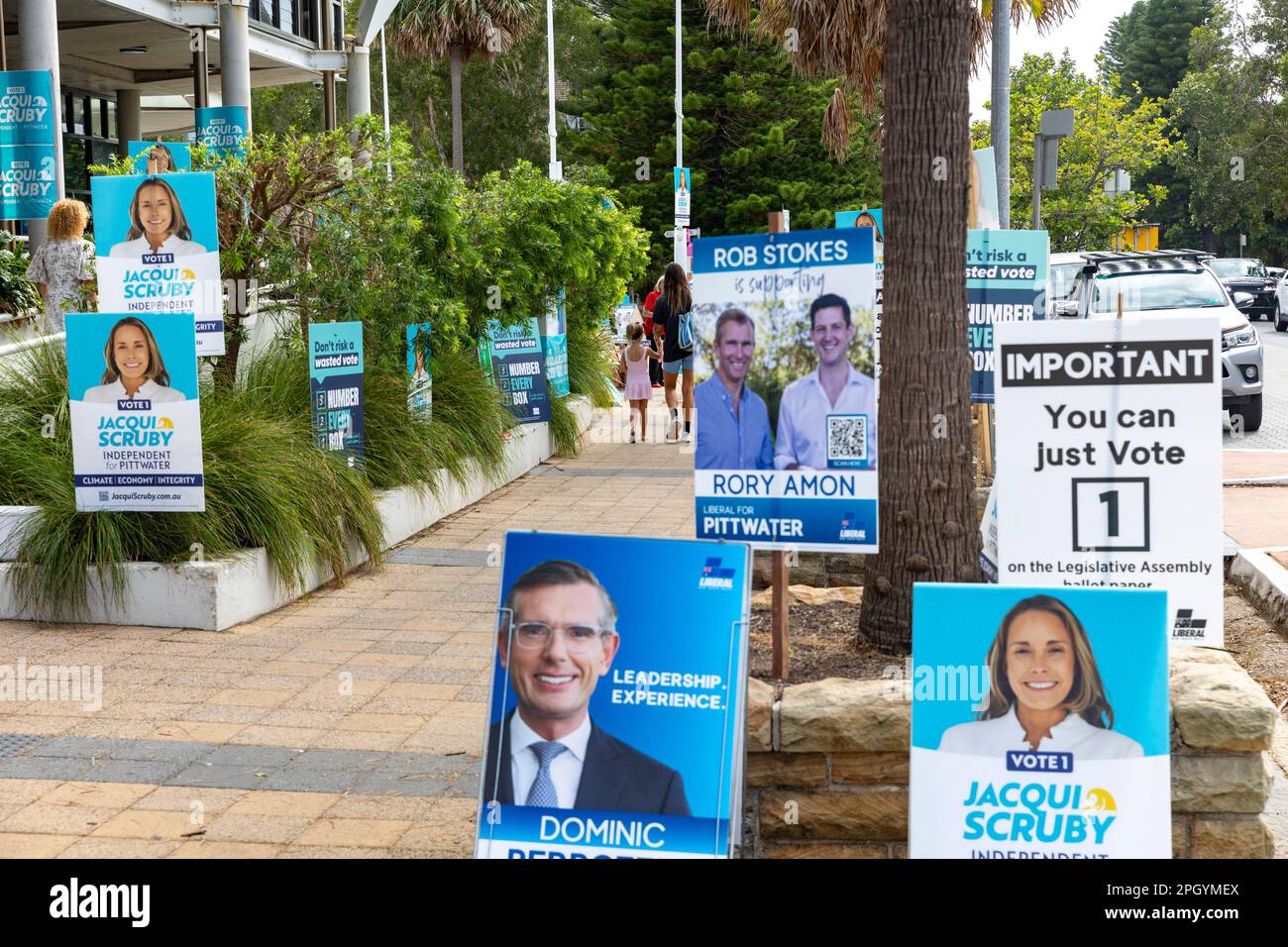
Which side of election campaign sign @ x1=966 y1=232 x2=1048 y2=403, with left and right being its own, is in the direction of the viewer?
front

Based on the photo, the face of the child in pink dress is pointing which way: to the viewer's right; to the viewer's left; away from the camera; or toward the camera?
away from the camera

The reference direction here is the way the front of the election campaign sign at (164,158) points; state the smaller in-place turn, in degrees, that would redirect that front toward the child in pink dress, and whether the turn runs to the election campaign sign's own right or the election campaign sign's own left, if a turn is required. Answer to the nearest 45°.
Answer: approximately 135° to the election campaign sign's own left

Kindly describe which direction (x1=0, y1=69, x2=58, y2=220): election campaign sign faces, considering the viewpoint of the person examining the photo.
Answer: facing the viewer

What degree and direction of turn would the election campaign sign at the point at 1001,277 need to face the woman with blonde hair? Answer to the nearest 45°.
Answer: approximately 90° to its right

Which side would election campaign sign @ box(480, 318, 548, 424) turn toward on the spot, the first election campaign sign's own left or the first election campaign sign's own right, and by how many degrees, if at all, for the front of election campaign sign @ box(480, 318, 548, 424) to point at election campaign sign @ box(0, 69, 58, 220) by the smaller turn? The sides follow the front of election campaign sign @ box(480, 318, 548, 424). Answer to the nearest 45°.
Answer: approximately 90° to the first election campaign sign's own right

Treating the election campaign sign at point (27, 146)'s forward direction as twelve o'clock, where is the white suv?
The white suv is roughly at 9 o'clock from the election campaign sign.

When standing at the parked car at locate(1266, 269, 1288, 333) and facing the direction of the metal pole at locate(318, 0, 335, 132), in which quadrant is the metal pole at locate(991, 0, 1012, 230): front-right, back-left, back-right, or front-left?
front-left

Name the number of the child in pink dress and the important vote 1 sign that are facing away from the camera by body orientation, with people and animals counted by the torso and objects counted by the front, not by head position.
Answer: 1

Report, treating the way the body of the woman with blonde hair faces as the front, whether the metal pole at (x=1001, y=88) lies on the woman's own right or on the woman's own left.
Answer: on the woman's own right

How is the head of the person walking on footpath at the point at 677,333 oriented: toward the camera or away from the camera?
away from the camera

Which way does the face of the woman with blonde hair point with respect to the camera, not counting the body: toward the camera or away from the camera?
away from the camera

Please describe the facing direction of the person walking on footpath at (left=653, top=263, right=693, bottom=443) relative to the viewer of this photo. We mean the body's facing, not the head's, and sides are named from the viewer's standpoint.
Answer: facing away from the viewer

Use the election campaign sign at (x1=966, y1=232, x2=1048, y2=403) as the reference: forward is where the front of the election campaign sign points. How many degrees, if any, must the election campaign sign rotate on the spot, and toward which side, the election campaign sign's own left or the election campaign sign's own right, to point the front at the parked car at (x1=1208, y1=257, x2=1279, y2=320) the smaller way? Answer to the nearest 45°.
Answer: approximately 180°

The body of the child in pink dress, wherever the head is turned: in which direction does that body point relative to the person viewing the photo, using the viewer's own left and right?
facing away from the viewer

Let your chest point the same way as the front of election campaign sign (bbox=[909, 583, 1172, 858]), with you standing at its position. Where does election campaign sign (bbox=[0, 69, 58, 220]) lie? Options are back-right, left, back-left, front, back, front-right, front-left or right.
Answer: back-right

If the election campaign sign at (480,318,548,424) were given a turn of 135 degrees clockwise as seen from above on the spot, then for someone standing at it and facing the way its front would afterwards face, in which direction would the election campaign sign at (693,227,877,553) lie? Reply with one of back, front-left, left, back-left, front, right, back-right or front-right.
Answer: back-left

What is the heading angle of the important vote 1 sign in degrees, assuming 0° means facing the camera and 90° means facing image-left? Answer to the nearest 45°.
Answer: approximately 0°
